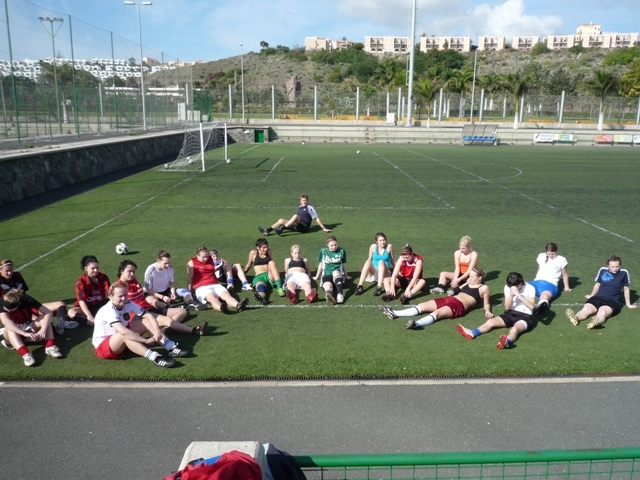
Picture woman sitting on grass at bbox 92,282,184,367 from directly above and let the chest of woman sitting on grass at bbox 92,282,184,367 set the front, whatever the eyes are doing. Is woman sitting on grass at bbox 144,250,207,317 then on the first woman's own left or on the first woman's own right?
on the first woman's own left

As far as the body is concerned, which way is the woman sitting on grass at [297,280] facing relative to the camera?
toward the camera

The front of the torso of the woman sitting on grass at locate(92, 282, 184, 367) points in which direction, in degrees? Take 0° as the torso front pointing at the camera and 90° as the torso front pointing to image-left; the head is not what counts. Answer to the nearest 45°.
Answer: approximately 315°

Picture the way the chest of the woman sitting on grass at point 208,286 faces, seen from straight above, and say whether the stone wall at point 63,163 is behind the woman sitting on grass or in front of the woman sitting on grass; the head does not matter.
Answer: behind

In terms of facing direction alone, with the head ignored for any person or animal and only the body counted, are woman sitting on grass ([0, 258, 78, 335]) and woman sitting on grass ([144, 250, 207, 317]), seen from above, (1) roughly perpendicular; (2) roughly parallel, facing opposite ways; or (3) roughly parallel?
roughly parallel

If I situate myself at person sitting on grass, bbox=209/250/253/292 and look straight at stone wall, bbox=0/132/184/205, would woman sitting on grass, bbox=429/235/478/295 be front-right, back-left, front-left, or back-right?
back-right

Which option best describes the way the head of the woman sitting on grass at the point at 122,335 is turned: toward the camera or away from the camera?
toward the camera

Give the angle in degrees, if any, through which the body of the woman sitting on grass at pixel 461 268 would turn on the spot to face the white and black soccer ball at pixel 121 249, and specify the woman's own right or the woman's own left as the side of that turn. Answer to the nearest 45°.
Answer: approximately 45° to the woman's own right

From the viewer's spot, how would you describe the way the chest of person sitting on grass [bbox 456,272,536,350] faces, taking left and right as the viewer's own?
facing the viewer and to the left of the viewer

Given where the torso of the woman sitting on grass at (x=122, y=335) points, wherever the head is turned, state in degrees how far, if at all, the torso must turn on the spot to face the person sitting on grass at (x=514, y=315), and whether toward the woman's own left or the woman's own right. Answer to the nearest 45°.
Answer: approximately 45° to the woman's own left

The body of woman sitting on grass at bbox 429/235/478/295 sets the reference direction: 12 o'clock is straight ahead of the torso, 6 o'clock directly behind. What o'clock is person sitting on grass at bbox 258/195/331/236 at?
The person sitting on grass is roughly at 3 o'clock from the woman sitting on grass.

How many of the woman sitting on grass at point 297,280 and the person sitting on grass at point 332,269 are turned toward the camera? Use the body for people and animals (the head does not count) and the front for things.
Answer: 2

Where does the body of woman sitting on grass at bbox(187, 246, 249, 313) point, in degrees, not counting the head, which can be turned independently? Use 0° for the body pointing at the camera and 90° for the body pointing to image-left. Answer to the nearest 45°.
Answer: approximately 315°

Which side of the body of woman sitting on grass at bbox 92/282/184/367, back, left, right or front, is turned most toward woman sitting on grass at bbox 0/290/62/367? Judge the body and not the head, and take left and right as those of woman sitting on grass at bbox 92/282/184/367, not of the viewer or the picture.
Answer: back

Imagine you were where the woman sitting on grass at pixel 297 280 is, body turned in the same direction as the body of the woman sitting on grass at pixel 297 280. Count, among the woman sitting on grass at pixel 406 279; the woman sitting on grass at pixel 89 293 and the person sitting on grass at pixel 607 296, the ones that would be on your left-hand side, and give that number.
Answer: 2

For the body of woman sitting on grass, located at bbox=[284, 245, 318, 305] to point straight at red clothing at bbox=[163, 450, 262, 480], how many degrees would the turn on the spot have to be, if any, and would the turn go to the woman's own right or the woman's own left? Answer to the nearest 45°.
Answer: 0° — they already face it
